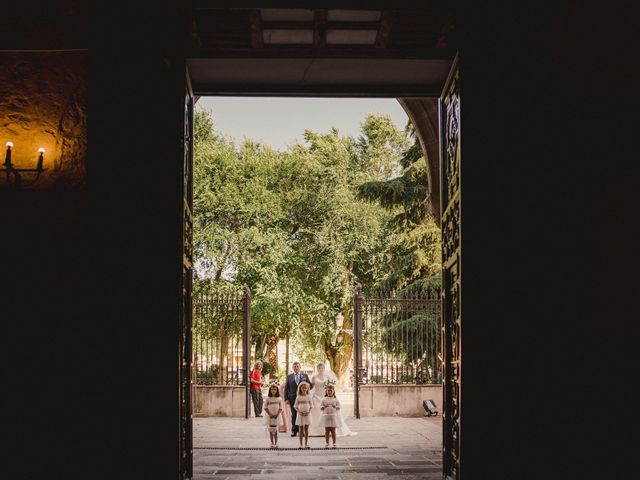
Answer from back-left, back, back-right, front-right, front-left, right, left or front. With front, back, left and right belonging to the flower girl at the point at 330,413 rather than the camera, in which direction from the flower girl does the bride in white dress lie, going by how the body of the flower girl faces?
back

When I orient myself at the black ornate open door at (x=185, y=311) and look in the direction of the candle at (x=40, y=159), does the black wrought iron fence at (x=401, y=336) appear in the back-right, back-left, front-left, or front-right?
back-right

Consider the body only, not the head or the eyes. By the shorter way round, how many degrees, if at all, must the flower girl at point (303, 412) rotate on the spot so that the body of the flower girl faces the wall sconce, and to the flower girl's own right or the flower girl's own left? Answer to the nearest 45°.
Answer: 0° — they already face it

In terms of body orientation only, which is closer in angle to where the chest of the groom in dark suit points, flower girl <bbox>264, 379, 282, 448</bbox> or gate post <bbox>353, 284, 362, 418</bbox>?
the flower girl
